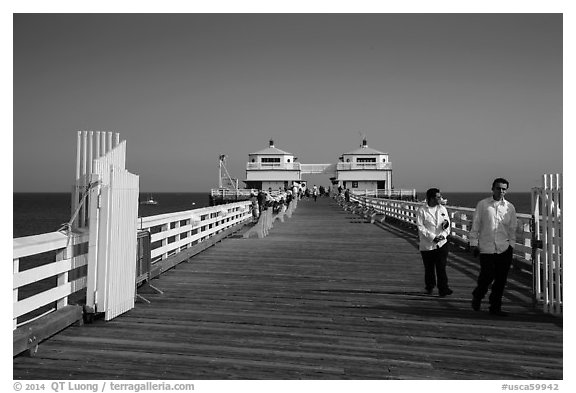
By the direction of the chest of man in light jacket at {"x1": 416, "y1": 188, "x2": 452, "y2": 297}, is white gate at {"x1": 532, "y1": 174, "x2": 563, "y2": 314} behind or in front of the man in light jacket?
in front

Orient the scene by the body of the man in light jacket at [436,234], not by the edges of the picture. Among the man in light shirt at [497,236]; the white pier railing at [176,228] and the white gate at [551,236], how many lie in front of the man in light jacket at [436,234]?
2

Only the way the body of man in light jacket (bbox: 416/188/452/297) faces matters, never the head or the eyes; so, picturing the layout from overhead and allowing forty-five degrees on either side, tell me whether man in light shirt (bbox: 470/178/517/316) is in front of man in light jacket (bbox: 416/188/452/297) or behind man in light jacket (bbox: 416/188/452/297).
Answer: in front

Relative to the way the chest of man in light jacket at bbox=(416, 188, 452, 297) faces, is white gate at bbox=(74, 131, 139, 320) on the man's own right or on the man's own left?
on the man's own right

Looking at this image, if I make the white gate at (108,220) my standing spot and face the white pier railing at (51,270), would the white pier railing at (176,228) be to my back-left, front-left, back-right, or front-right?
back-right

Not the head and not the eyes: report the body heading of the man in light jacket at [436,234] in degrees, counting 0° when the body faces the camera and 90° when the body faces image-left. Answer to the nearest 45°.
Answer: approximately 315°

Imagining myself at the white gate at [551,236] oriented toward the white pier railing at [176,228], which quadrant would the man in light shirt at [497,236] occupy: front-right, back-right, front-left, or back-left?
front-left

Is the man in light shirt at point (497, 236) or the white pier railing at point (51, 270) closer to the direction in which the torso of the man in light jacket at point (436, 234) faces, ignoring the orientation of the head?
the man in light shirt

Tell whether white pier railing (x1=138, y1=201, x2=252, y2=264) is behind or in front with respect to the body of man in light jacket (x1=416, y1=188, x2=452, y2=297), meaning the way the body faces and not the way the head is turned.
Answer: behind

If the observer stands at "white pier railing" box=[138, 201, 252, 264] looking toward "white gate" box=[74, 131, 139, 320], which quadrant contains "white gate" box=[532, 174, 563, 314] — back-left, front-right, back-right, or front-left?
front-left

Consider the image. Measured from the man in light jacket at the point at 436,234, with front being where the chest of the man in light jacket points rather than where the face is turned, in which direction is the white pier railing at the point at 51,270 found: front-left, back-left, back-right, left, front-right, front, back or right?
right
